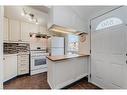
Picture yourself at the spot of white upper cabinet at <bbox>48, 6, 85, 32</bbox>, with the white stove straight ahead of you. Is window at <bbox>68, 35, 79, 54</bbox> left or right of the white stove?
right

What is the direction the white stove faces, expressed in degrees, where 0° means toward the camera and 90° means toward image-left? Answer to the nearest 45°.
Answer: approximately 315°
